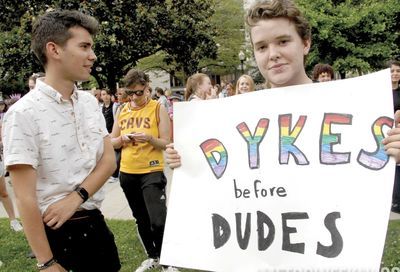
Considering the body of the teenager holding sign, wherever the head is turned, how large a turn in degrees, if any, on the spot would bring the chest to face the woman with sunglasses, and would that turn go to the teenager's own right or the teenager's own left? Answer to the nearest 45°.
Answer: approximately 135° to the teenager's own right

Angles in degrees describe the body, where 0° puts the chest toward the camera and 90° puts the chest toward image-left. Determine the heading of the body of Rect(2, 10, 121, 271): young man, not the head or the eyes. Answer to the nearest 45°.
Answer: approximately 315°

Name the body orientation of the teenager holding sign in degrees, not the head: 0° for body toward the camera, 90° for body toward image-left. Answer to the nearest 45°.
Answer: approximately 0°

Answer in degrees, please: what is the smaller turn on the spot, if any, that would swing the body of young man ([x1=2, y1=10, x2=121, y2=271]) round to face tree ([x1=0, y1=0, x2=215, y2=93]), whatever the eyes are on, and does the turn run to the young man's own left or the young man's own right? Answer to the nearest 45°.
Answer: approximately 135° to the young man's own left

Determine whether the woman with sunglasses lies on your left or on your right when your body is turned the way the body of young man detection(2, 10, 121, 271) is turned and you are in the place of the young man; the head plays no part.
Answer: on your left

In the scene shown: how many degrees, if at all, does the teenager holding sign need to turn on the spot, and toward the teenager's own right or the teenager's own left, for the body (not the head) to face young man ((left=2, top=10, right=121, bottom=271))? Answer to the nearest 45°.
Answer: approximately 90° to the teenager's own right
